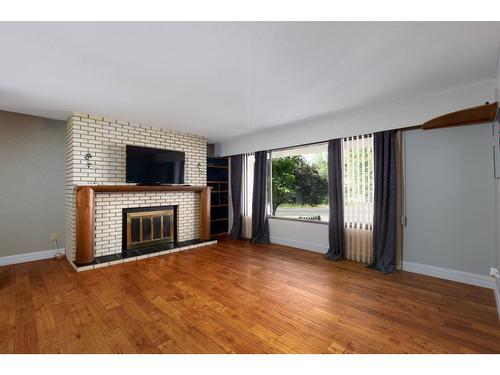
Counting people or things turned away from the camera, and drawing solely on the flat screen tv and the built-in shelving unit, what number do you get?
0

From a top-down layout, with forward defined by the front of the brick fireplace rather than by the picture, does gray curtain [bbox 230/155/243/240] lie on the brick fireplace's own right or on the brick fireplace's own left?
on the brick fireplace's own left

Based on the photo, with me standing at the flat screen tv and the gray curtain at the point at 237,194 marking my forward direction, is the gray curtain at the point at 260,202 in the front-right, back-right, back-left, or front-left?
front-right

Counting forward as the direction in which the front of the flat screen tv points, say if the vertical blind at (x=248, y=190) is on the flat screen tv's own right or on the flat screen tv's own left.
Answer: on the flat screen tv's own left

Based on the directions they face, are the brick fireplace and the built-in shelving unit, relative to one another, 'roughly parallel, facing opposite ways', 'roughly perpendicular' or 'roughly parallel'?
roughly parallel

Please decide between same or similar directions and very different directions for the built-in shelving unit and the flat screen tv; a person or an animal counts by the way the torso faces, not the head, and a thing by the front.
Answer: same or similar directions

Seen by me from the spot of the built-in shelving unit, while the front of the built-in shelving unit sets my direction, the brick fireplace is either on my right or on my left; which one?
on my right

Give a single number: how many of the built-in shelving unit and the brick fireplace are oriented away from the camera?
0

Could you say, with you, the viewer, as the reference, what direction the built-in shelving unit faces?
facing the viewer and to the right of the viewer
